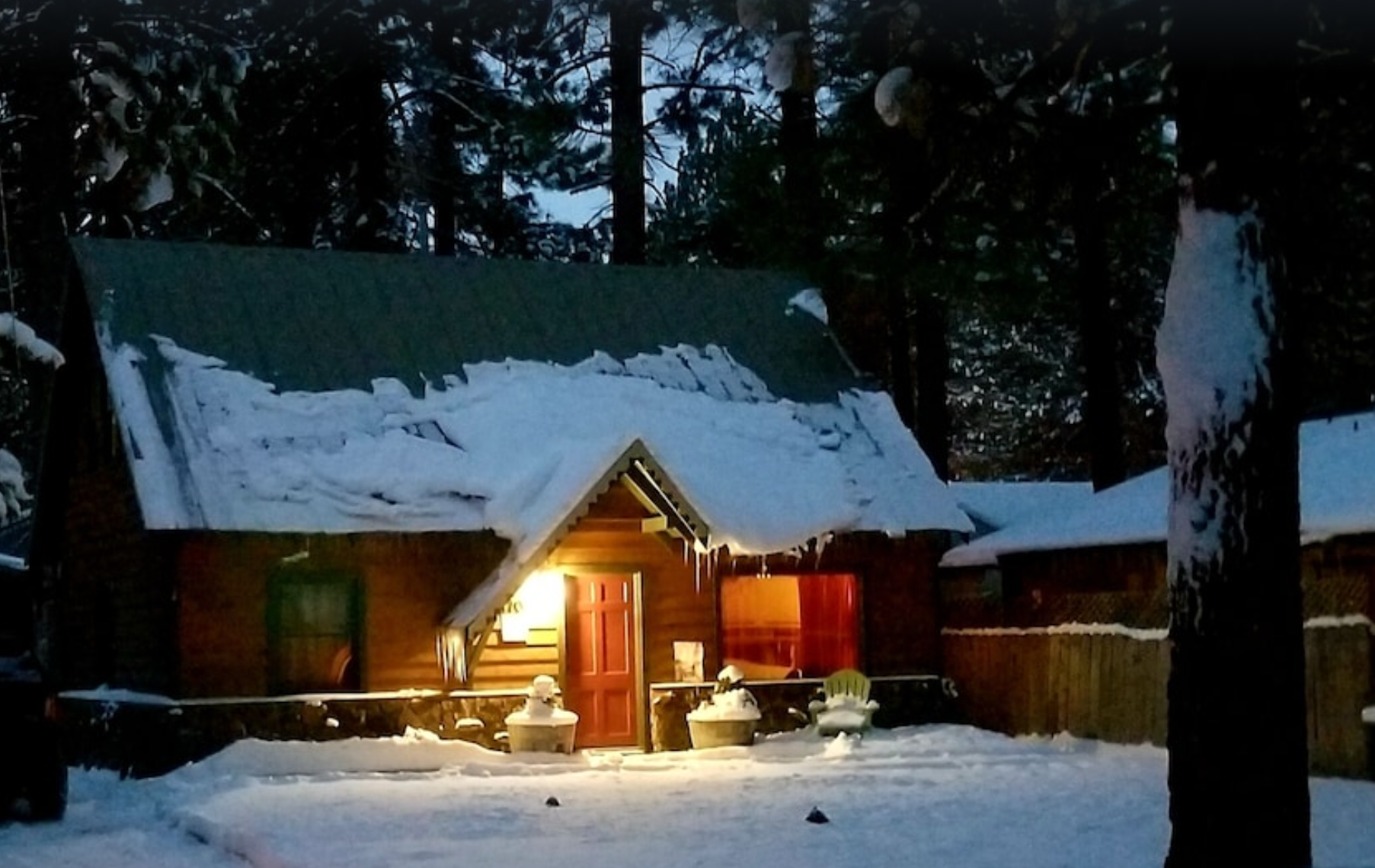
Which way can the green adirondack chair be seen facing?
toward the camera

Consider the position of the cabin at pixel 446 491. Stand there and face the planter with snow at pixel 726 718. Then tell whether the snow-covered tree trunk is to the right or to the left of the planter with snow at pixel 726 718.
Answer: right

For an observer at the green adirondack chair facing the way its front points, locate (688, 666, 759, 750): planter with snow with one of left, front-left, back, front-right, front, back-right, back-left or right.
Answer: front-right

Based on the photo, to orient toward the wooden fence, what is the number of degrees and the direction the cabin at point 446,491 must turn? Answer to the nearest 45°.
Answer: approximately 90° to its left

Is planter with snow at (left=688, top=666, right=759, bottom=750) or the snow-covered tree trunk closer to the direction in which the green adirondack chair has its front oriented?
the snow-covered tree trunk

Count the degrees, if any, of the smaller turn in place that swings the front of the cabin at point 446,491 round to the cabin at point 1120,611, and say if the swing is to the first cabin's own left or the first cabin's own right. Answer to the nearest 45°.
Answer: approximately 90° to the first cabin's own left

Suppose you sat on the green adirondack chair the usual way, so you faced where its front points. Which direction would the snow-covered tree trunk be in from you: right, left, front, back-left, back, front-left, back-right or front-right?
front

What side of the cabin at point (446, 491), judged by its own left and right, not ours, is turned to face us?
front

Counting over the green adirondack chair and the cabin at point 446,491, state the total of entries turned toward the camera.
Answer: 2
